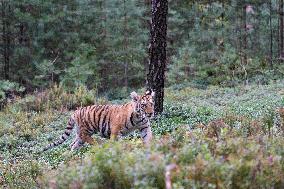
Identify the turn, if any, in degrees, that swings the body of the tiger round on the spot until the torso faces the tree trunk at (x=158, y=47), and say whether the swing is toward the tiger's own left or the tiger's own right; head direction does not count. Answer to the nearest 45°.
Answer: approximately 90° to the tiger's own left

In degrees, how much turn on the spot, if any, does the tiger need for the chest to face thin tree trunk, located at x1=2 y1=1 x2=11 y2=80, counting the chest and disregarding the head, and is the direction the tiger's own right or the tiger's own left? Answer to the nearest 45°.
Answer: approximately 90° to the tiger's own left

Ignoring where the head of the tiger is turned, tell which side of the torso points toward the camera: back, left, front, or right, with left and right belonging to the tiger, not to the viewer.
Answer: right
